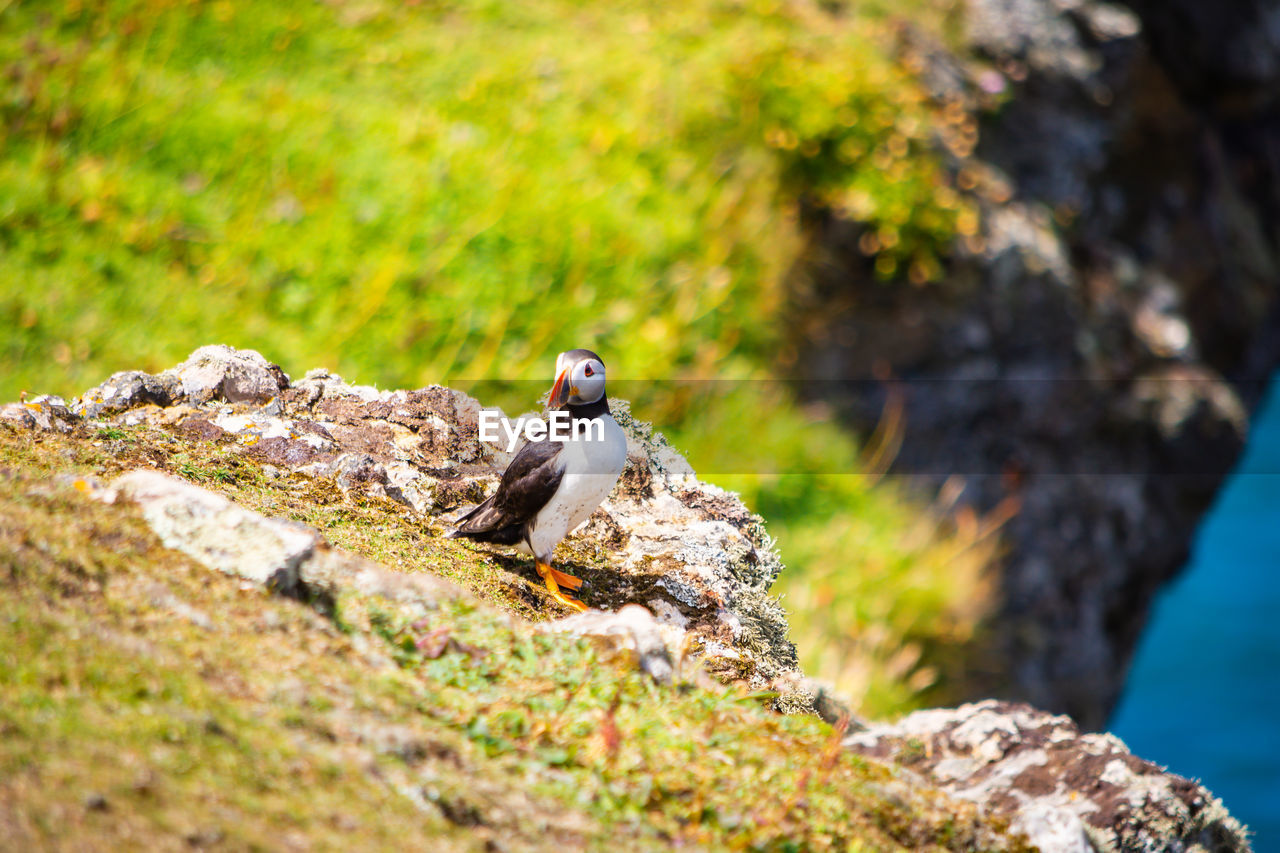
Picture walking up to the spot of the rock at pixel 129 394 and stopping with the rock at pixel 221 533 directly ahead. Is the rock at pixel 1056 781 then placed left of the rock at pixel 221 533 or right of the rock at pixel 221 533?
left

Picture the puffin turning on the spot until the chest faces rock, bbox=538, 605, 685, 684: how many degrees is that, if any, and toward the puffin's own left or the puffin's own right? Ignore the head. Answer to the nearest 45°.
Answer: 0° — it already faces it

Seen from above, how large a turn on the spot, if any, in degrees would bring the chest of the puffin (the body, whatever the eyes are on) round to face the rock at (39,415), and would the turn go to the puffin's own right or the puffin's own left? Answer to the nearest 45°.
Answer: approximately 135° to the puffin's own right

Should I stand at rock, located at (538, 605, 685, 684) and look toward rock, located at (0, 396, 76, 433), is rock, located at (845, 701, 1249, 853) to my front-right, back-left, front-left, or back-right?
back-right

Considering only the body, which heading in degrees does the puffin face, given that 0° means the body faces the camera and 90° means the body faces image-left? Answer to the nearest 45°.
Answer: approximately 315°
